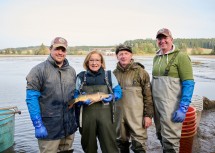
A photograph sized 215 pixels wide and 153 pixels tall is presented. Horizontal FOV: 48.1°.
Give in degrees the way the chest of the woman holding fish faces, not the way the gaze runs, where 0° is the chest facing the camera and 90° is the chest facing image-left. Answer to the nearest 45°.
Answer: approximately 0°

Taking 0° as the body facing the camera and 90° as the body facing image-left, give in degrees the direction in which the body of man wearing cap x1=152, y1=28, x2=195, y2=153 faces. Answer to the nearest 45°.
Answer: approximately 45°

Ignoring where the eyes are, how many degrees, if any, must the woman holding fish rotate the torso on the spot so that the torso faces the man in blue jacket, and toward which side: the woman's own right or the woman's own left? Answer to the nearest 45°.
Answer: approximately 90° to the woman's own right

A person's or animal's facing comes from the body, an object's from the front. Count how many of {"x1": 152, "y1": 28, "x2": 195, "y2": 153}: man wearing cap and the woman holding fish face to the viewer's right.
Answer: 0

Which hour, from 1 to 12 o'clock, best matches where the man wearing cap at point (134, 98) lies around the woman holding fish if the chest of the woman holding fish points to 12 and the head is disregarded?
The man wearing cap is roughly at 8 o'clock from the woman holding fish.

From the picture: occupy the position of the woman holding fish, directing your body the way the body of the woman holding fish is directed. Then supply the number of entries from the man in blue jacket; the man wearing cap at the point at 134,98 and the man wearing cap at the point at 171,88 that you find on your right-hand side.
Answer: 1

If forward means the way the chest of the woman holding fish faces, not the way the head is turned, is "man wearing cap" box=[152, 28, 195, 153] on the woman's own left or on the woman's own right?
on the woman's own left
